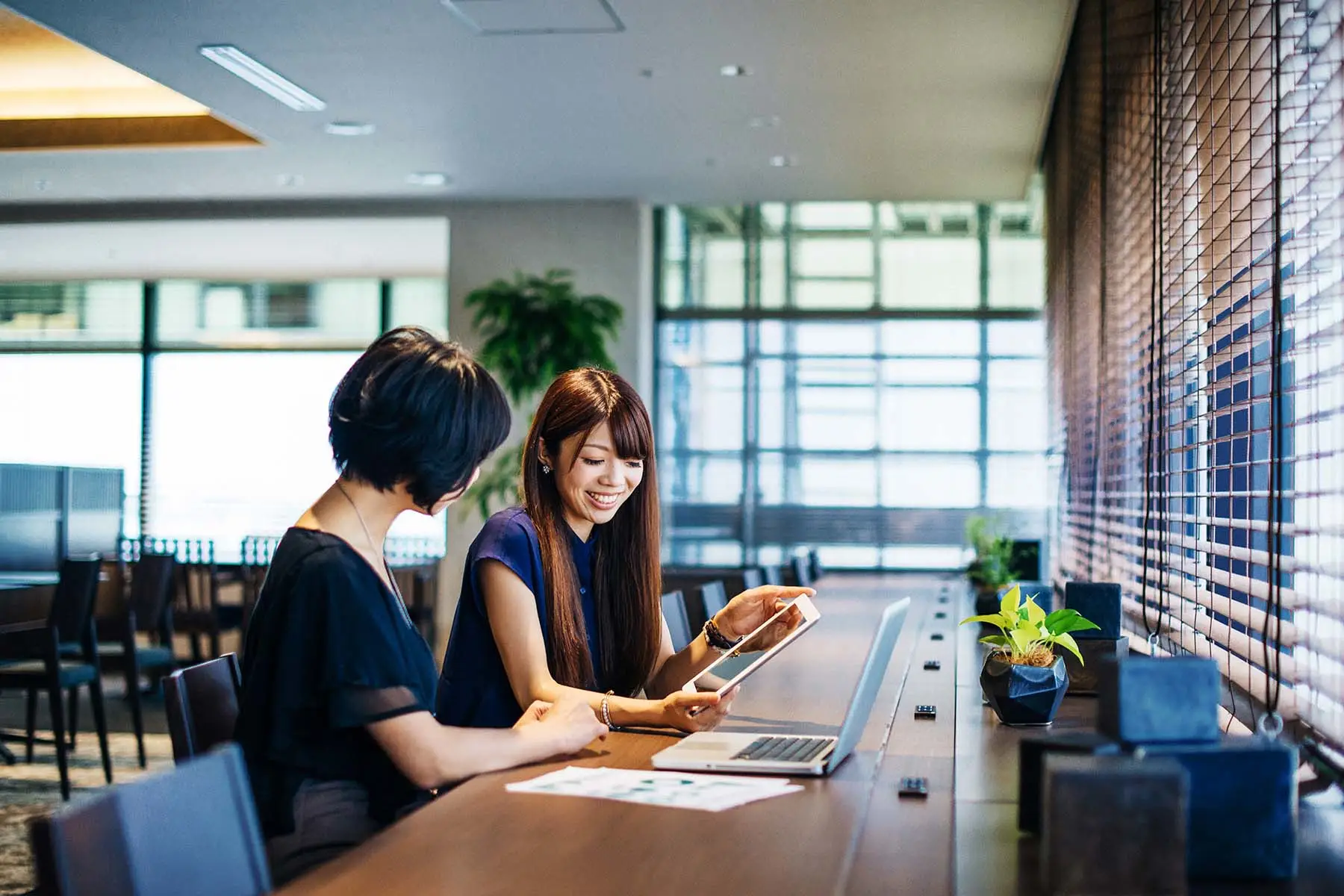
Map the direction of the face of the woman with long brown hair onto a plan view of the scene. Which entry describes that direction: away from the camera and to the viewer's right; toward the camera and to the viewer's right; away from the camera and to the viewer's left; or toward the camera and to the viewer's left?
toward the camera and to the viewer's right

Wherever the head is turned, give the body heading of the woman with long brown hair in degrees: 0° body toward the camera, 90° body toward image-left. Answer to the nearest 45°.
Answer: approximately 315°

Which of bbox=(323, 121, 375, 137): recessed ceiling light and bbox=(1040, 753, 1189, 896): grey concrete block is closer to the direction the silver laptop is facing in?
the recessed ceiling light

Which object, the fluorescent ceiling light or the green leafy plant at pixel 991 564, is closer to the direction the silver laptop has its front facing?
the fluorescent ceiling light

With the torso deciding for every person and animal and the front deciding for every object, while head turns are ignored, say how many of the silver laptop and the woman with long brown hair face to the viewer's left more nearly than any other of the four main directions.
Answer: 1

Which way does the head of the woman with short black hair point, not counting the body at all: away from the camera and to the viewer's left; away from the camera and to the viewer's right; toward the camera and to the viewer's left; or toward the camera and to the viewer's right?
away from the camera and to the viewer's right

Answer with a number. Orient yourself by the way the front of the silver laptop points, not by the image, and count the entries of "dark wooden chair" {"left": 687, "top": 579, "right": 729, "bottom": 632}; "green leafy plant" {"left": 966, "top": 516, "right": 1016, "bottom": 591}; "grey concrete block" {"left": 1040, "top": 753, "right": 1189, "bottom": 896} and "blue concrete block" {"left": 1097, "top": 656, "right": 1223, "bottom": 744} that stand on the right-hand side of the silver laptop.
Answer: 2

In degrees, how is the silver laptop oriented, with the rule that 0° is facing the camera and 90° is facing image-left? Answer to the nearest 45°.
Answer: approximately 90°

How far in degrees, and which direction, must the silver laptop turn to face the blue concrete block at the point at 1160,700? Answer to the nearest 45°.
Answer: approximately 135° to its left

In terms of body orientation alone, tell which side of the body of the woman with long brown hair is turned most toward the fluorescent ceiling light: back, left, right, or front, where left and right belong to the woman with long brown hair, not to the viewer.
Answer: back

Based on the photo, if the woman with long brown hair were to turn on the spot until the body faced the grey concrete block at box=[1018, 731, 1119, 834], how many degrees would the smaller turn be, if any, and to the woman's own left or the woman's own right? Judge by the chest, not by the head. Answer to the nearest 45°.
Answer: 0° — they already face it

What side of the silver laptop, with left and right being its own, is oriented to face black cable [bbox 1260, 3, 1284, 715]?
back

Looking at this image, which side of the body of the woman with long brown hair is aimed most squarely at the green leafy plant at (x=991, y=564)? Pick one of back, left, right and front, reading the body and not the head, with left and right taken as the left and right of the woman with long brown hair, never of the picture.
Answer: left

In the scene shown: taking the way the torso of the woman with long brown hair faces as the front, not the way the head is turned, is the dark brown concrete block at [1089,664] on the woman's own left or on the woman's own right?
on the woman's own left

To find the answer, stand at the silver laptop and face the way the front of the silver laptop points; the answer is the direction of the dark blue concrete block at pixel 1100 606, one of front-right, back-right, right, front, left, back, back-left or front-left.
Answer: back-right

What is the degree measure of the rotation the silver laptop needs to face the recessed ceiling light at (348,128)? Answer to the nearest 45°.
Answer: approximately 45° to its right

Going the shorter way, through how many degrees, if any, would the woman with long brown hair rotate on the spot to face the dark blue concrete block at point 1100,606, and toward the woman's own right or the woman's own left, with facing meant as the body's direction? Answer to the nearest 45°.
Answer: approximately 45° to the woman's own left

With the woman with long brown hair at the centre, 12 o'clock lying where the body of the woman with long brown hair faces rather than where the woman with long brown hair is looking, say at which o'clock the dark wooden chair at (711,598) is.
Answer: The dark wooden chair is roughly at 8 o'clock from the woman with long brown hair.

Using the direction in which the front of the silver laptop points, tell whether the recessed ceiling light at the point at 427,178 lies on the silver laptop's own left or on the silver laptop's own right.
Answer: on the silver laptop's own right
